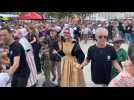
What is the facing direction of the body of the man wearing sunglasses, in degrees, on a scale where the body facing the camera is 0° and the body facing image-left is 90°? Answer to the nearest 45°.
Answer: approximately 0°

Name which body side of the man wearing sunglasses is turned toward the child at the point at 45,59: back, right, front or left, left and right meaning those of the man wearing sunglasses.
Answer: right

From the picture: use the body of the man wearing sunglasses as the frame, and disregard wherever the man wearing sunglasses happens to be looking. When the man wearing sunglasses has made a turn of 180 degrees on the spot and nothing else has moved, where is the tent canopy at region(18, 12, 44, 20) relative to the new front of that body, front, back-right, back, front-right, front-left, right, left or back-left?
left
